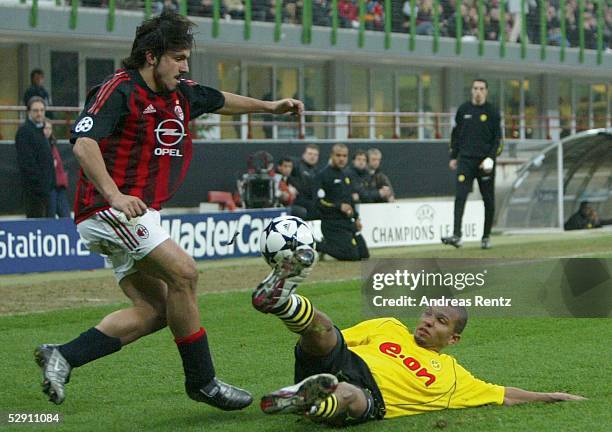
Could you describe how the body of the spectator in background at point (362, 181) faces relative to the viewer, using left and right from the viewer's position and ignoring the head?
facing the viewer and to the left of the viewer

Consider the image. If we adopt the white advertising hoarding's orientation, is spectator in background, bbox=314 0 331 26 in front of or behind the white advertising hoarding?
behind

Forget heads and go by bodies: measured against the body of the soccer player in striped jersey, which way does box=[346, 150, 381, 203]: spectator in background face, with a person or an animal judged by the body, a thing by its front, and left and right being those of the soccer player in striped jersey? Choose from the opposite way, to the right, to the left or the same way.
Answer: to the right

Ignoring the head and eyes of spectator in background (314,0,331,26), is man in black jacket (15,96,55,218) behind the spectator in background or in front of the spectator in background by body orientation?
in front

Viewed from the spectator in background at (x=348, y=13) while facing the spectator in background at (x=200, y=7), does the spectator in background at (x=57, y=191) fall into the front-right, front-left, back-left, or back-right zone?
front-left

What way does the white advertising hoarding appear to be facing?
toward the camera

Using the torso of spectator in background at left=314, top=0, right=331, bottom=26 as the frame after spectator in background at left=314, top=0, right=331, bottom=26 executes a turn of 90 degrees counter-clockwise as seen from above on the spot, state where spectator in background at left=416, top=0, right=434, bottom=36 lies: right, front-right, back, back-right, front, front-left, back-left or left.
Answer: front-left

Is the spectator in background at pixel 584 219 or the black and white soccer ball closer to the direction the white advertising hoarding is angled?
the black and white soccer ball

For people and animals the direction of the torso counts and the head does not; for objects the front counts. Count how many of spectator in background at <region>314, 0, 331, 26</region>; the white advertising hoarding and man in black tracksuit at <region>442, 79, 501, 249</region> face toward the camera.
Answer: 3

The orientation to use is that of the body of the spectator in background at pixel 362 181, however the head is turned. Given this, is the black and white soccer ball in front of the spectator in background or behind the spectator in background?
in front
